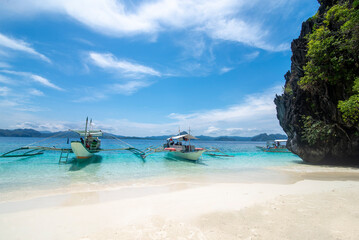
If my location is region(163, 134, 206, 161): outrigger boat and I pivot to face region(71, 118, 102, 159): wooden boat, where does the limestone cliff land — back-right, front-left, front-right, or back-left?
back-left

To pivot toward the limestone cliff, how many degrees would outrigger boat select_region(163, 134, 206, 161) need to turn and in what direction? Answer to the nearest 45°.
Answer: approximately 45° to its left

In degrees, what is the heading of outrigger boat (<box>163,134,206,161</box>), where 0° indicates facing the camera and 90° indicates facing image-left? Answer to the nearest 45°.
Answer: approximately 315°

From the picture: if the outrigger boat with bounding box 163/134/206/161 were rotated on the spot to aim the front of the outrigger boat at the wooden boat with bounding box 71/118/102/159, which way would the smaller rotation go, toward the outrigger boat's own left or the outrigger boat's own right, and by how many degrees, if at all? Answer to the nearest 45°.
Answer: approximately 135° to the outrigger boat's own right
